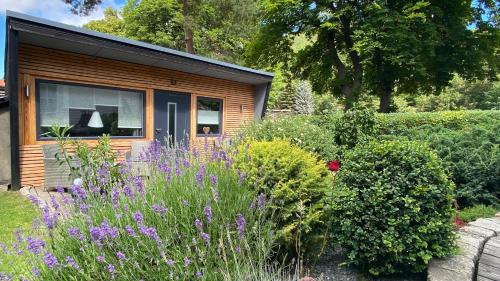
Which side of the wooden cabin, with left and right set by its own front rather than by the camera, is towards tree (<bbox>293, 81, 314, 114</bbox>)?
left

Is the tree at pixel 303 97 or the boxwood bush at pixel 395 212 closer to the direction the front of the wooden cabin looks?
the boxwood bush

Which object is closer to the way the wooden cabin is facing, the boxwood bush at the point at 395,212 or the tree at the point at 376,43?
the boxwood bush

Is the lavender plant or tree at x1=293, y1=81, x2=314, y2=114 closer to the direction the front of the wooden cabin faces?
the lavender plant

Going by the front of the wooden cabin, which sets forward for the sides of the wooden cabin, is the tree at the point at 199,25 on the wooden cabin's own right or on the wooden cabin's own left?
on the wooden cabin's own left

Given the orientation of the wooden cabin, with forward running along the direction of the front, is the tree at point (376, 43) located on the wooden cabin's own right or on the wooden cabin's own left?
on the wooden cabin's own left

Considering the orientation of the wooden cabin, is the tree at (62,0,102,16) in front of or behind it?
behind

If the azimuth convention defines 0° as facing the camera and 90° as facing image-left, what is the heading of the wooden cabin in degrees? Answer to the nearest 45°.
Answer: approximately 315°

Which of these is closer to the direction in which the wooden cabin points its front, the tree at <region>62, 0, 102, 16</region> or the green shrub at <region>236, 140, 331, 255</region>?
the green shrub
